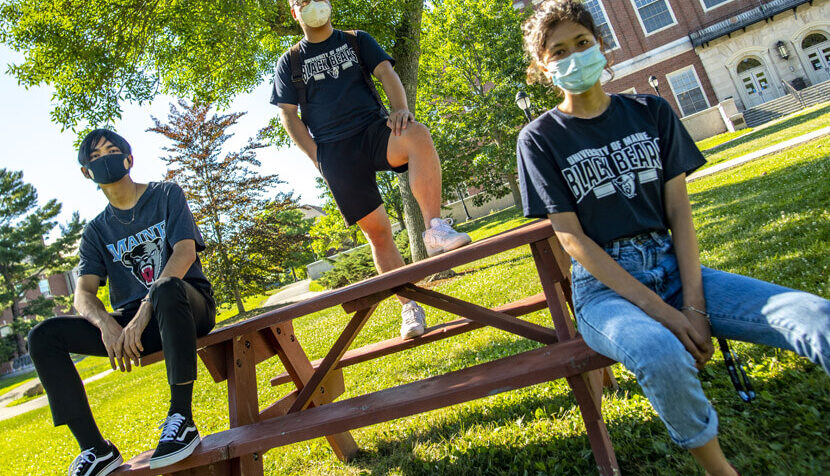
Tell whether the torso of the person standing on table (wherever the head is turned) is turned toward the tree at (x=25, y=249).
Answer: no

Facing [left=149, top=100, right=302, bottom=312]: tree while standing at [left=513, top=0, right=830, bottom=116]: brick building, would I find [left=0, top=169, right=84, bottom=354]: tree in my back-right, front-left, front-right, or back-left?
front-right

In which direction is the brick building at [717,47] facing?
toward the camera

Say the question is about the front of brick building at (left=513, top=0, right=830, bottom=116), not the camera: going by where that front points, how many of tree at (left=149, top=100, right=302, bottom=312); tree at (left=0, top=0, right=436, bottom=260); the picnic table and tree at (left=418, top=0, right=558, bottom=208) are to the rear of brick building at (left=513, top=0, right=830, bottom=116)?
0

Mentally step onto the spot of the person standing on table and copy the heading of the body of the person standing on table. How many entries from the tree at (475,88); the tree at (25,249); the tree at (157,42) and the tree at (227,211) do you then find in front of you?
0

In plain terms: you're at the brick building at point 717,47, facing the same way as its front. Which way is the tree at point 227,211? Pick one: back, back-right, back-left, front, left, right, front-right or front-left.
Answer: front-right

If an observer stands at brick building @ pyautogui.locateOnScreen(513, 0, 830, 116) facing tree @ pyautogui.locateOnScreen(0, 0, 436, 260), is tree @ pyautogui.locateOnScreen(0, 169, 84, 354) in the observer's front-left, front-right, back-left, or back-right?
front-right

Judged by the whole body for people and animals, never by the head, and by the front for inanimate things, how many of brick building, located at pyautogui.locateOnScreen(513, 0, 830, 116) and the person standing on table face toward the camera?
2

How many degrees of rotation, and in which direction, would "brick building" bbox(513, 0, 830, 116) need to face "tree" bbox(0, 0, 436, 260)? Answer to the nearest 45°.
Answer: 0° — it already faces it

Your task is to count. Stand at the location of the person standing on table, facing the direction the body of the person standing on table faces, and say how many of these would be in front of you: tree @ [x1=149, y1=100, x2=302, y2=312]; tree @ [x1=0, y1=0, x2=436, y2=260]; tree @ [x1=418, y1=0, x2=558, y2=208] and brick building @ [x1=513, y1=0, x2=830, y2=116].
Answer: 0

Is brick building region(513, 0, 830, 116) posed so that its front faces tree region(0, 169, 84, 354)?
no

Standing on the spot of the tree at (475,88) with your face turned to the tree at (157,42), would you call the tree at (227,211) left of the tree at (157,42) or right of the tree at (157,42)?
right

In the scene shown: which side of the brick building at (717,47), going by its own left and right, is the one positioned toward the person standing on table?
front

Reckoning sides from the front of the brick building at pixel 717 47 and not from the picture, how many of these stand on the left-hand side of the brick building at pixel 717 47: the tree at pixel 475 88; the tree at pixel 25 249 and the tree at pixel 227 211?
0

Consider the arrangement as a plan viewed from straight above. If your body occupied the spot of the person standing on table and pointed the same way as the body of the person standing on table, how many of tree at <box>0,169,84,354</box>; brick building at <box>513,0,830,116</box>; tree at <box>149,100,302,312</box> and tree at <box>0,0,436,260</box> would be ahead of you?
0

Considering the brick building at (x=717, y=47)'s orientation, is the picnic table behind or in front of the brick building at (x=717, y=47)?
in front

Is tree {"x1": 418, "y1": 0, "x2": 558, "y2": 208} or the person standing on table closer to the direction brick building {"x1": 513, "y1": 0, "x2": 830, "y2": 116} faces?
the person standing on table

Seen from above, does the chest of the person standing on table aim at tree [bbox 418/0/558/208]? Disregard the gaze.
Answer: no
